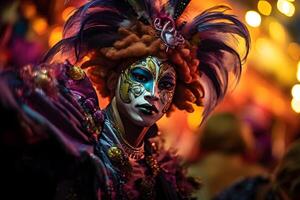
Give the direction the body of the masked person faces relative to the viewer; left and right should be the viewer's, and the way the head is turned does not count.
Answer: facing the viewer and to the right of the viewer

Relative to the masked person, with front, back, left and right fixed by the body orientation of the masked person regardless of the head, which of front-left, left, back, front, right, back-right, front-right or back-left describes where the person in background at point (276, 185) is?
left

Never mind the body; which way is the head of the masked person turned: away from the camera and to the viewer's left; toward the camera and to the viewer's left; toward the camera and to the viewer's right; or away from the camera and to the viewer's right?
toward the camera and to the viewer's right

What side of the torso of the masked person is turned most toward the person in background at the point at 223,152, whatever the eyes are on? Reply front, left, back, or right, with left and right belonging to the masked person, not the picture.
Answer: left
